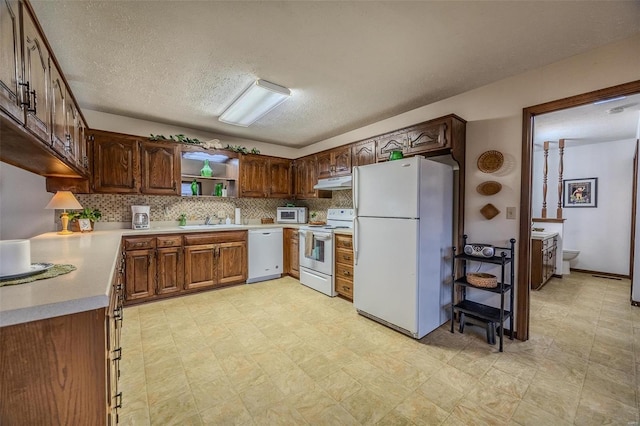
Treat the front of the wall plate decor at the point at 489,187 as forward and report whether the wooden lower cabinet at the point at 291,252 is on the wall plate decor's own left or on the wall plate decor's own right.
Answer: on the wall plate decor's own right

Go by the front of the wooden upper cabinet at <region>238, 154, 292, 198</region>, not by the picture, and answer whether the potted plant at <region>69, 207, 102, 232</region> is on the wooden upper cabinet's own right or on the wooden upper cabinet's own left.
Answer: on the wooden upper cabinet's own right

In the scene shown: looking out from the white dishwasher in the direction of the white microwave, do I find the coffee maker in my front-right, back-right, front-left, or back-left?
back-left

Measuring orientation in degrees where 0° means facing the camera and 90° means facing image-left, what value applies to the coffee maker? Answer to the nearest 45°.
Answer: approximately 0°

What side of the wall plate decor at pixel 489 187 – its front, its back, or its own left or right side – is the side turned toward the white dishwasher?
right

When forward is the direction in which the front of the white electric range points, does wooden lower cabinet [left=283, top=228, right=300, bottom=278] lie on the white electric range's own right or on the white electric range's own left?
on the white electric range's own right

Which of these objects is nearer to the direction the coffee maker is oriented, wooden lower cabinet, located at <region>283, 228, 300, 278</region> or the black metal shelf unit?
the black metal shelf unit

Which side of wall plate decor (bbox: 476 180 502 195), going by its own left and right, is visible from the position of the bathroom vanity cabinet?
back

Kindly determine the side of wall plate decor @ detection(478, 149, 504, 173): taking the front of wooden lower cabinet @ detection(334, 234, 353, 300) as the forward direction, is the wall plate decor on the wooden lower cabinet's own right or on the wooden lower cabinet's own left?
on the wooden lower cabinet's own left

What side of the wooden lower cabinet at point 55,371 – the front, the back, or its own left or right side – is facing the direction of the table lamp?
left

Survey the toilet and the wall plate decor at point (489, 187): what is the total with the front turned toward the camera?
1
